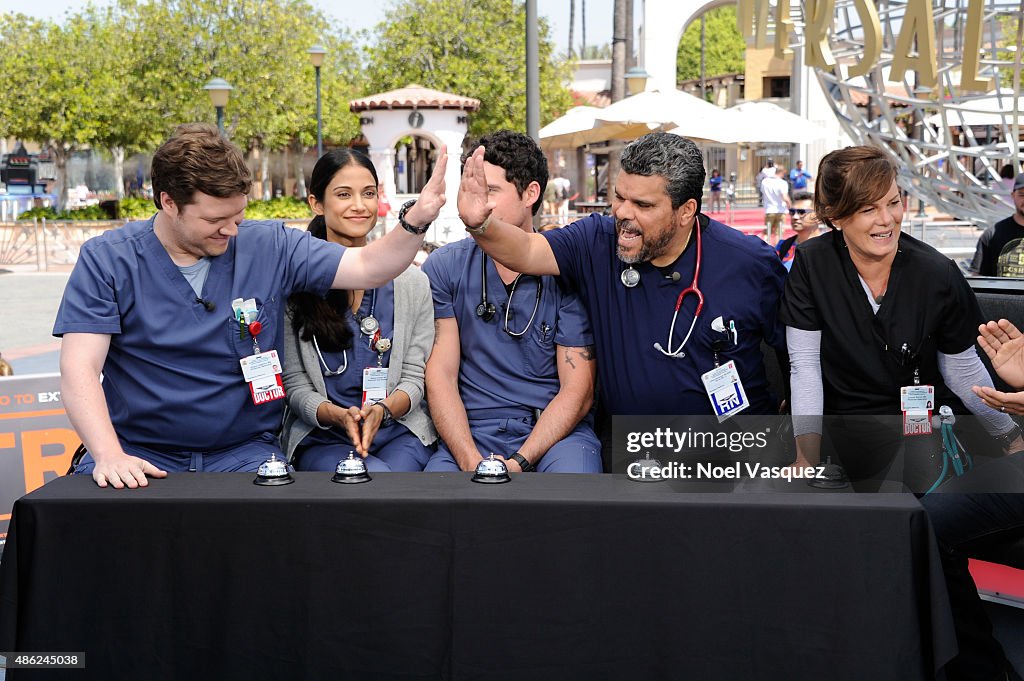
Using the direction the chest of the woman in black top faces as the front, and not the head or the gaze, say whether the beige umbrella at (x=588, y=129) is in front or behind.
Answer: behind

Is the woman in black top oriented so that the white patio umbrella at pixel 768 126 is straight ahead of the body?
no

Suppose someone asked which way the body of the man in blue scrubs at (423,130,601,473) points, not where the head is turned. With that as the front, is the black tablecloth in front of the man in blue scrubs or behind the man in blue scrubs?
in front

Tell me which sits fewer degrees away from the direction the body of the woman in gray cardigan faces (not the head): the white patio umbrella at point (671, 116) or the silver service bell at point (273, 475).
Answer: the silver service bell

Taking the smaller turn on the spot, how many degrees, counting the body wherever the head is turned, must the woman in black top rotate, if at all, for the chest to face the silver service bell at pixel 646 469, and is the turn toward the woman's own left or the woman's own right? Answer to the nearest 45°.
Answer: approximately 45° to the woman's own right

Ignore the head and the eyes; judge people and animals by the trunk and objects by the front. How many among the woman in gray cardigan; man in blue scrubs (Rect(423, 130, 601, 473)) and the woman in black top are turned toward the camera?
3

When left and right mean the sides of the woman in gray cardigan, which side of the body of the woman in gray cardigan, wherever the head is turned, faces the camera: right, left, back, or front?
front

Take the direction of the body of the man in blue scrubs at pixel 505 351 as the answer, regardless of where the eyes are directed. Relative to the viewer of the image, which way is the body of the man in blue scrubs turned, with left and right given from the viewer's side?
facing the viewer

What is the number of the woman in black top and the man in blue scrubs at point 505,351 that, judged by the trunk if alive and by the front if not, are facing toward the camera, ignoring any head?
2

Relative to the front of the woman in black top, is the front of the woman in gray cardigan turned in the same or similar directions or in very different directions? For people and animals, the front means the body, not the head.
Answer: same or similar directions

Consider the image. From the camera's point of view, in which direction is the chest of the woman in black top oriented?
toward the camera

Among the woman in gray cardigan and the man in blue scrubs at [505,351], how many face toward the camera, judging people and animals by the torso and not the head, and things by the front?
2

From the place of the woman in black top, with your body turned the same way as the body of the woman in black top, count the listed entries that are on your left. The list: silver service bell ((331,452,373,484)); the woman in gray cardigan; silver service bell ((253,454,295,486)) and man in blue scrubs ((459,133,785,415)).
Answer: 0

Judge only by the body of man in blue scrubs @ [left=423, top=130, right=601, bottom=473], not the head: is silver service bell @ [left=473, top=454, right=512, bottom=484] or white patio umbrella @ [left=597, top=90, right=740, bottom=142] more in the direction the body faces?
the silver service bell

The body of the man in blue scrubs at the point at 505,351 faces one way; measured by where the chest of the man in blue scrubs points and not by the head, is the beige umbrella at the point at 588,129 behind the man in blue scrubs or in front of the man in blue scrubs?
behind

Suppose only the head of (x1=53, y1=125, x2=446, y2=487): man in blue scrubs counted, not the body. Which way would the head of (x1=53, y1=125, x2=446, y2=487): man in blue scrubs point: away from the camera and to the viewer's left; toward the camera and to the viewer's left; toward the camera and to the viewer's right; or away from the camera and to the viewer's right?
toward the camera and to the viewer's right
